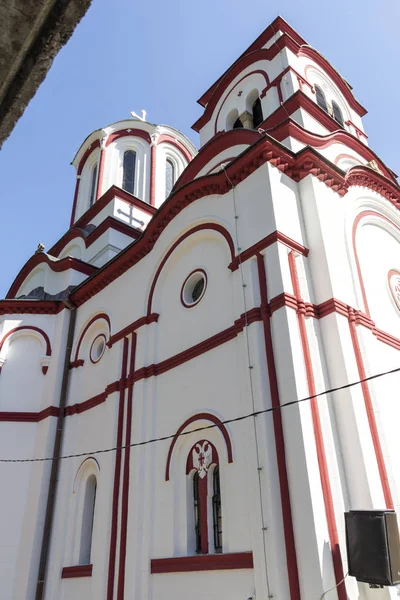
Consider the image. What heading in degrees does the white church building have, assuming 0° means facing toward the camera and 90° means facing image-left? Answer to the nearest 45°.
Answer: approximately 315°

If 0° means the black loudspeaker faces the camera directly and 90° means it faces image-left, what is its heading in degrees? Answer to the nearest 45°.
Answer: approximately 315°
